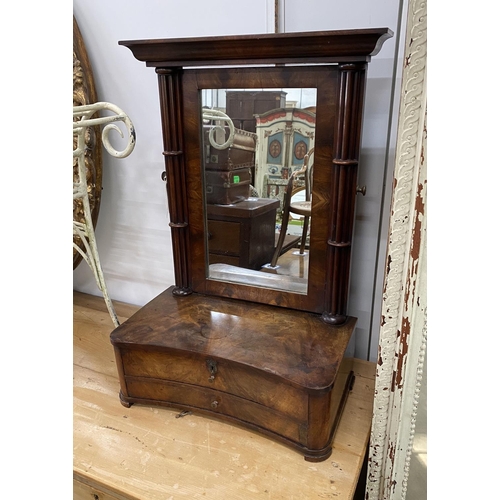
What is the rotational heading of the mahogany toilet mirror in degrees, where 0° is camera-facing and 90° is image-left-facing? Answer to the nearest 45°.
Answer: approximately 45°
